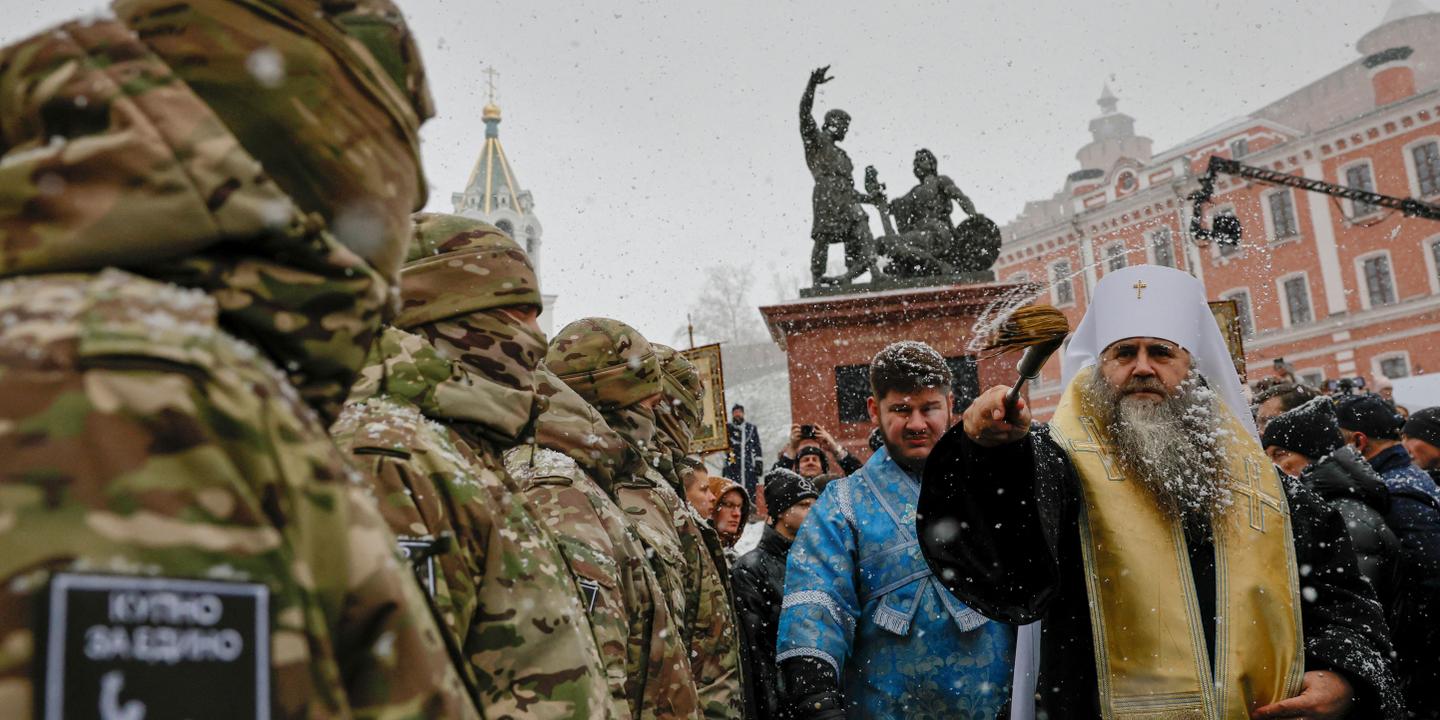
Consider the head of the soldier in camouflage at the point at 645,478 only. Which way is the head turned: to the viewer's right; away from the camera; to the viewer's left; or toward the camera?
to the viewer's right

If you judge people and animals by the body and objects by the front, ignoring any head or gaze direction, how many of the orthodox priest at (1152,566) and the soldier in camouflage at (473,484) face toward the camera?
1

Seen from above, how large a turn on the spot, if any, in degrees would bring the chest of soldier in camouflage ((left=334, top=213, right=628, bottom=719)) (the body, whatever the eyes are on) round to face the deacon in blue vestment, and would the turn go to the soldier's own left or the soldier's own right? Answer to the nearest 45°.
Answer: approximately 45° to the soldier's own left

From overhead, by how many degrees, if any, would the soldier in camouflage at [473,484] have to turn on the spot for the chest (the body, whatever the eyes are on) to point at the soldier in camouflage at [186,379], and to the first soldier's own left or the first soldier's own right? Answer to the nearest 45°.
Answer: approximately 90° to the first soldier's own right

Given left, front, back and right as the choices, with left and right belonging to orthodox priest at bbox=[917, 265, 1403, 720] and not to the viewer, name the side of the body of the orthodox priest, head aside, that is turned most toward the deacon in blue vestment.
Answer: right

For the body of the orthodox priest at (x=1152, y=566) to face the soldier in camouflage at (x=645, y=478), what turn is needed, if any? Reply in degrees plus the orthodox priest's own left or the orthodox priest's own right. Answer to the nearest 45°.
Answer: approximately 90° to the orthodox priest's own right

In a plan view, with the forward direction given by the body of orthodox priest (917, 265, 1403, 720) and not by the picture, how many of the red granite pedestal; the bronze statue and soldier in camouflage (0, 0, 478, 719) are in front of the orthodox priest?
1

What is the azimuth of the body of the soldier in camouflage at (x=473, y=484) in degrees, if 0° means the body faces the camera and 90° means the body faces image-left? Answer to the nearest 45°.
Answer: approximately 270°

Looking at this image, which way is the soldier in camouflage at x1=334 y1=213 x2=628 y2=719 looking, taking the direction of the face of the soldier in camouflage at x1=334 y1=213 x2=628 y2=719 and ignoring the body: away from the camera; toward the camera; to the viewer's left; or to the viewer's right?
to the viewer's right

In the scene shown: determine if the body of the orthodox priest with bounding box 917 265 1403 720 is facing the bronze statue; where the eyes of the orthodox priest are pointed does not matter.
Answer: no

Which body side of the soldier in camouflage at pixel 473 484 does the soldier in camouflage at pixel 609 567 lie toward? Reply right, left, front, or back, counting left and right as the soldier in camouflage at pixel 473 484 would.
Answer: left

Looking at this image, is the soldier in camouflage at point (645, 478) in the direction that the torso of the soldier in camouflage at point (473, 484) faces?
no

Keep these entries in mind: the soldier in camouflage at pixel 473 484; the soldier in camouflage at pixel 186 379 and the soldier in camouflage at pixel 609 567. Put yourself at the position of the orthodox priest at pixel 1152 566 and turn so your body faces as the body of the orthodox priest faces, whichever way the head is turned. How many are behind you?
0

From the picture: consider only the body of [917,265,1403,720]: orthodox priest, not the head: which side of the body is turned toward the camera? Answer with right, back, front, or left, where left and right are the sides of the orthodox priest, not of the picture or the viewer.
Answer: front

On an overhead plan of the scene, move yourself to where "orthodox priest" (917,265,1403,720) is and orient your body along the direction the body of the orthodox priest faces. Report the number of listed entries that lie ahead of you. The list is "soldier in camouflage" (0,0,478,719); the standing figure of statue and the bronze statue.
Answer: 1
